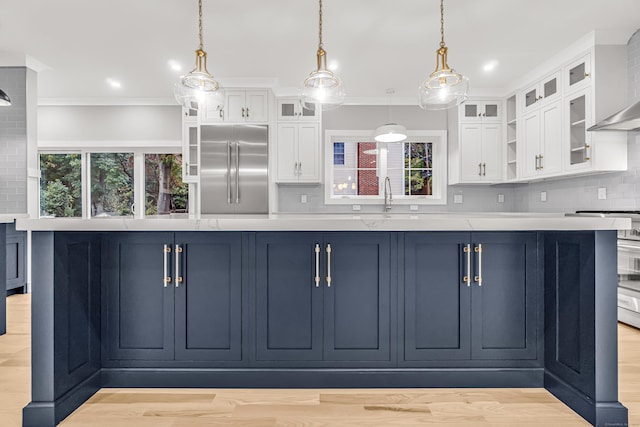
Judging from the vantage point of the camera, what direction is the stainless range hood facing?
facing to the left of the viewer

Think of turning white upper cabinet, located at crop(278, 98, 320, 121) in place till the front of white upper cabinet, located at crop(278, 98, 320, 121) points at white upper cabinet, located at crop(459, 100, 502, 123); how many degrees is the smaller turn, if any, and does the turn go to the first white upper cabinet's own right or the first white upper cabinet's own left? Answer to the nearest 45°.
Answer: approximately 90° to the first white upper cabinet's own left

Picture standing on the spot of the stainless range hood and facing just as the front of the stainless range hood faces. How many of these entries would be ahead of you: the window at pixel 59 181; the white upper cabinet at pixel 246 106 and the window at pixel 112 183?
3

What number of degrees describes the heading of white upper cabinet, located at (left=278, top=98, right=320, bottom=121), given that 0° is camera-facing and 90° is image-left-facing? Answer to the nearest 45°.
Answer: approximately 0°

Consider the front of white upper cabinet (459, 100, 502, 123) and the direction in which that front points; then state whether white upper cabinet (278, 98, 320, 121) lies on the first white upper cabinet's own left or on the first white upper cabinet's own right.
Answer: on the first white upper cabinet's own right

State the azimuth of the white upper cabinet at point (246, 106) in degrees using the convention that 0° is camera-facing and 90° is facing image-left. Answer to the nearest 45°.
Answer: approximately 0°

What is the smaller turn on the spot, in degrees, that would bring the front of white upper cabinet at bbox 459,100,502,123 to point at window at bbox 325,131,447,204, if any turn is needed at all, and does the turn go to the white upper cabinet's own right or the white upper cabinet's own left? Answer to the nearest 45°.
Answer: approximately 90° to the white upper cabinet's own right
